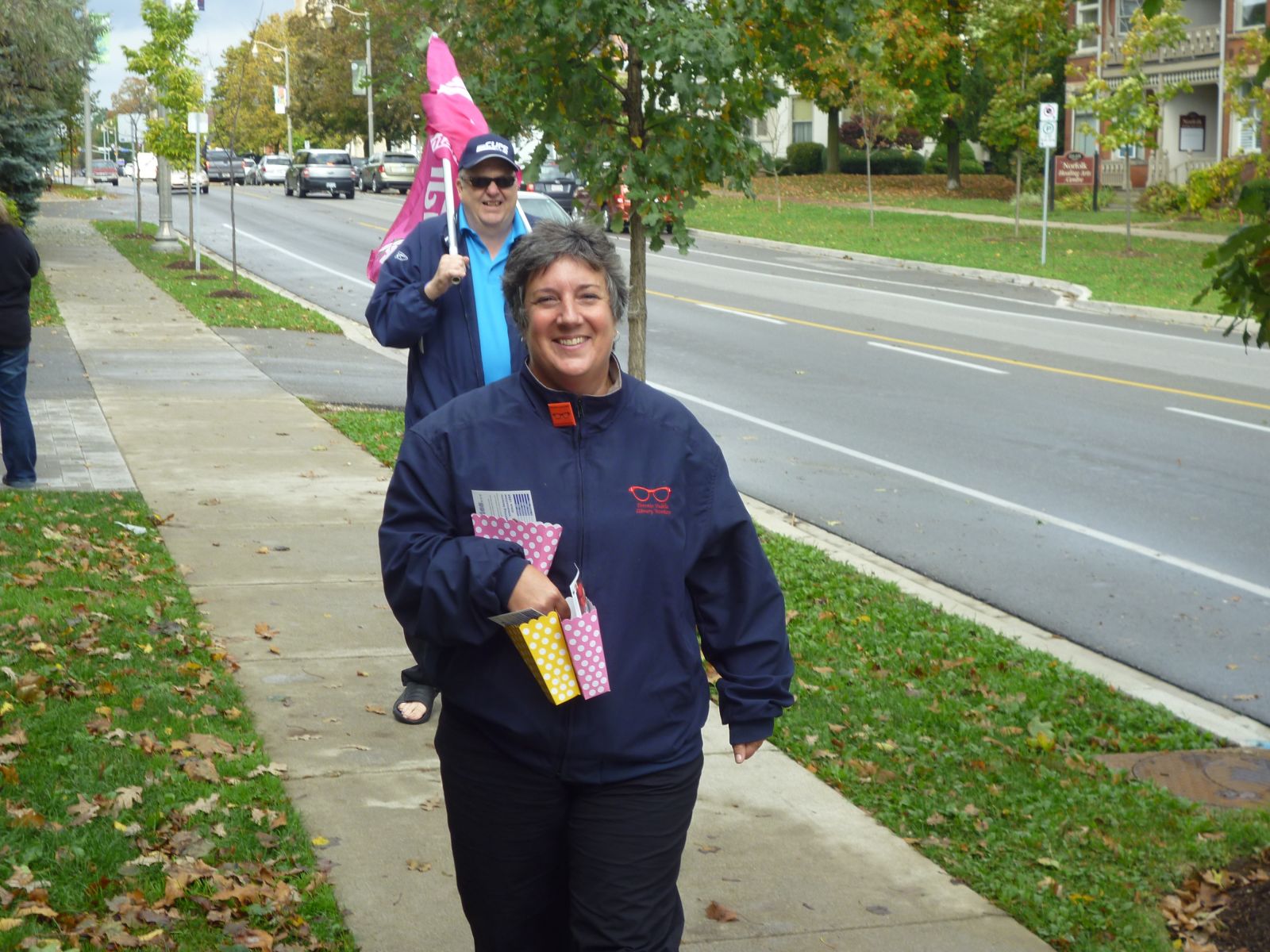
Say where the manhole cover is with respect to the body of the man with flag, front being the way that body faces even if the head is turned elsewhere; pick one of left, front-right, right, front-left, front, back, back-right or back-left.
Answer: left

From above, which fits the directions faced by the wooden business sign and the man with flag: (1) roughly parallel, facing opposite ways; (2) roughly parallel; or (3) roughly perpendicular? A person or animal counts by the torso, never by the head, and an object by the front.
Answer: roughly parallel

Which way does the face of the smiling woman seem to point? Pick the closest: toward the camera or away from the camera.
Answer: toward the camera

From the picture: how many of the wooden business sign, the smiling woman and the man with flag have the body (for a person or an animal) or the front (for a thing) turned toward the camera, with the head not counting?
3

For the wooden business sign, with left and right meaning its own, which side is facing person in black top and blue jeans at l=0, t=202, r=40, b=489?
front

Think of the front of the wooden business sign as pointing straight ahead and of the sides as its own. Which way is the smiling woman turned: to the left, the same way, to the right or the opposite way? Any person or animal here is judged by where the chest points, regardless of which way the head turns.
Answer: the same way

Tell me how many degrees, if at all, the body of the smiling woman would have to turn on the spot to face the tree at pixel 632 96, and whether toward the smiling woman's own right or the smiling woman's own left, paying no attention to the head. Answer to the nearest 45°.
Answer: approximately 180°

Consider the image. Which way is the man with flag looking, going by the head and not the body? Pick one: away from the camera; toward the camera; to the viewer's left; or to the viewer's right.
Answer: toward the camera

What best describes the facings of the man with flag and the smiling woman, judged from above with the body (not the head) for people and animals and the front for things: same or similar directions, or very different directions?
same or similar directions

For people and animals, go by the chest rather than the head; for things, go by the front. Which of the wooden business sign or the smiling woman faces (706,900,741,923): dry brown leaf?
the wooden business sign

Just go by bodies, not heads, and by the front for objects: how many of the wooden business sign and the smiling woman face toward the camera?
2

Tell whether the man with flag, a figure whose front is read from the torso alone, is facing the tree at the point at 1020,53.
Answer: no

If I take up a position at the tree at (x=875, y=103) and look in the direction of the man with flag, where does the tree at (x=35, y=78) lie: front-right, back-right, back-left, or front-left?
front-right

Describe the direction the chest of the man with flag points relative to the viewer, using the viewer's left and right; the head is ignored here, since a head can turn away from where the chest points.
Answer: facing the viewer

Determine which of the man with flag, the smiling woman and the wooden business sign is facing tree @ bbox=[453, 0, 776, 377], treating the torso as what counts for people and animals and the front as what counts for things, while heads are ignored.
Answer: the wooden business sign

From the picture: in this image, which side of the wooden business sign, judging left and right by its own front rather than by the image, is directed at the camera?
front
